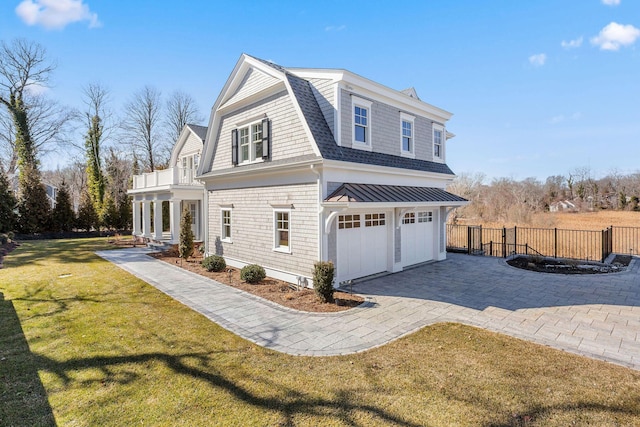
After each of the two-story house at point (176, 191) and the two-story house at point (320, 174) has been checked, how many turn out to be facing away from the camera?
0

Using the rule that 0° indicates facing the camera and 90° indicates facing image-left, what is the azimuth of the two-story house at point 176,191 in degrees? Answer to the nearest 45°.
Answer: approximately 45°

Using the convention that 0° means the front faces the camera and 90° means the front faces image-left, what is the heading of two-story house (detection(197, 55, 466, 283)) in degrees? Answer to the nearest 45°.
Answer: approximately 315°

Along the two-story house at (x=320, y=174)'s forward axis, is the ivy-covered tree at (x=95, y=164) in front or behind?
behind
